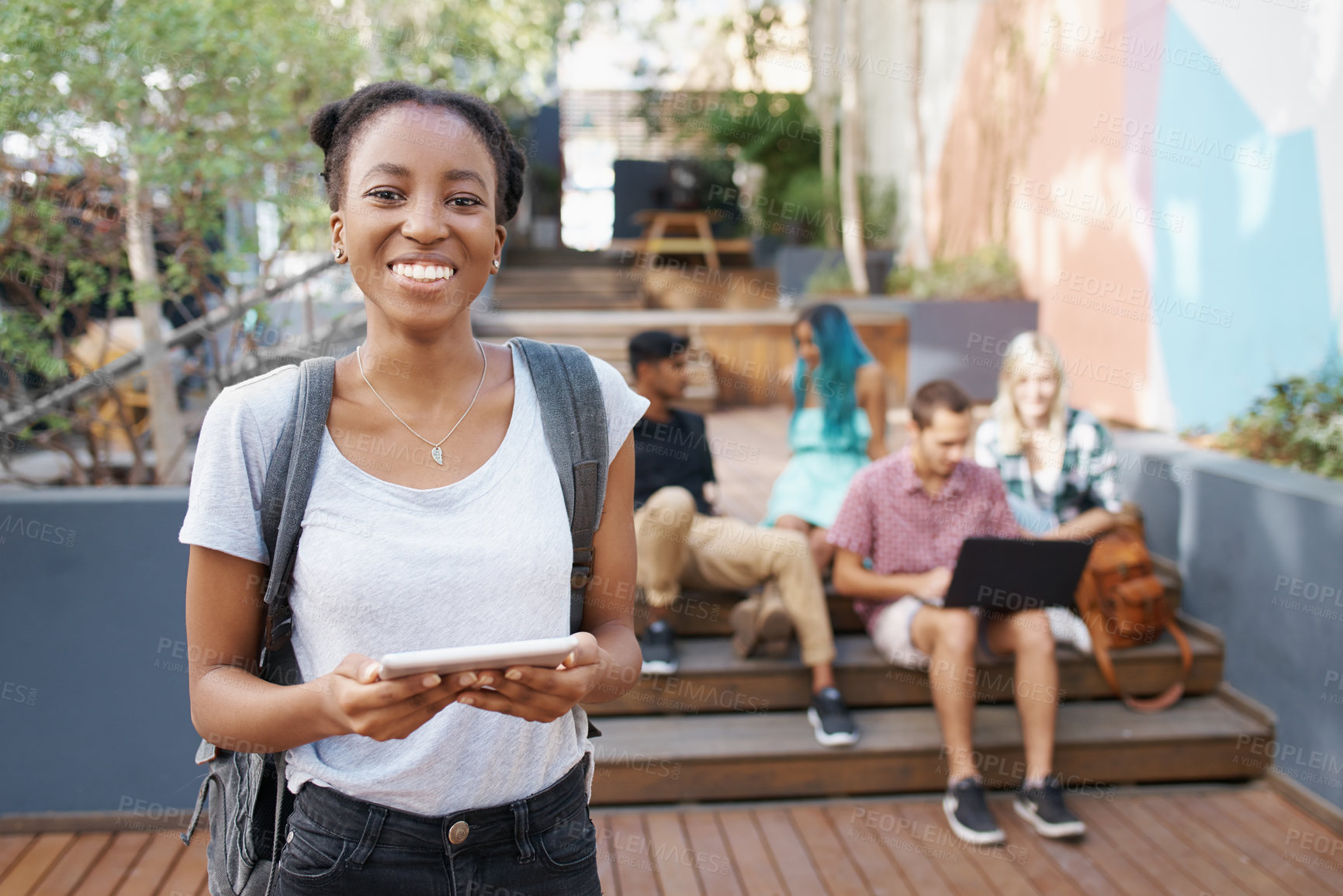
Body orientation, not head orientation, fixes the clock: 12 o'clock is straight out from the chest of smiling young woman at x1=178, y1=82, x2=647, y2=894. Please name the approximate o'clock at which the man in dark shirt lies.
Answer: The man in dark shirt is roughly at 7 o'clock from the smiling young woman.

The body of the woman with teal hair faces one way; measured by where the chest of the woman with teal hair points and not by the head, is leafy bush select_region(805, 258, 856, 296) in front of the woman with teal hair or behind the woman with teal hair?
behind

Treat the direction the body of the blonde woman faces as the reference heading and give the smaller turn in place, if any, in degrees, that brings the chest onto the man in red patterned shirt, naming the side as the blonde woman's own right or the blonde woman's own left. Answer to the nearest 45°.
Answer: approximately 45° to the blonde woman's own right

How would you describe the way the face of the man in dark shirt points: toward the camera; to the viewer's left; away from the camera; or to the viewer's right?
to the viewer's right

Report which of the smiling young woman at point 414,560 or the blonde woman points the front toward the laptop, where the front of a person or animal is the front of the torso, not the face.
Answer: the blonde woman

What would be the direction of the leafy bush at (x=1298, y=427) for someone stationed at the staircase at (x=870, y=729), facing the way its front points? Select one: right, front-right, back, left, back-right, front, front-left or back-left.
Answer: back-left

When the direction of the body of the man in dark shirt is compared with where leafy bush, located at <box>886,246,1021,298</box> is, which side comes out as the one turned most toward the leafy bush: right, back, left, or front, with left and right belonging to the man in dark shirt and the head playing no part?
left

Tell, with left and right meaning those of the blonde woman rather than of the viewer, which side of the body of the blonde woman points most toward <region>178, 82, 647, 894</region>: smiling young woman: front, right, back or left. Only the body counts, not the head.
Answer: front

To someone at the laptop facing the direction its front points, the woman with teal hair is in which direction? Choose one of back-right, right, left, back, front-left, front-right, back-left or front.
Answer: front-left

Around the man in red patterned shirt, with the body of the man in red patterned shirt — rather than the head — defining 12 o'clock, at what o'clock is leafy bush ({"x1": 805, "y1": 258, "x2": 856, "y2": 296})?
The leafy bush is roughly at 7 o'clock from the man in red patterned shirt.

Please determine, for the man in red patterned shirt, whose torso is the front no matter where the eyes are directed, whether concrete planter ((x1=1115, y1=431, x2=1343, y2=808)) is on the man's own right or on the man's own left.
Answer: on the man's own left

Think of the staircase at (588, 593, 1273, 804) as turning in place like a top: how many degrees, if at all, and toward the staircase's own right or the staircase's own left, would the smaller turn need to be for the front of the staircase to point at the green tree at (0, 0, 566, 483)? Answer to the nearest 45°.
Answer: approximately 90° to the staircase's own right

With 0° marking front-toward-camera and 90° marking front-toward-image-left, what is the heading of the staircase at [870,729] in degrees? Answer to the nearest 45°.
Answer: approximately 0°
